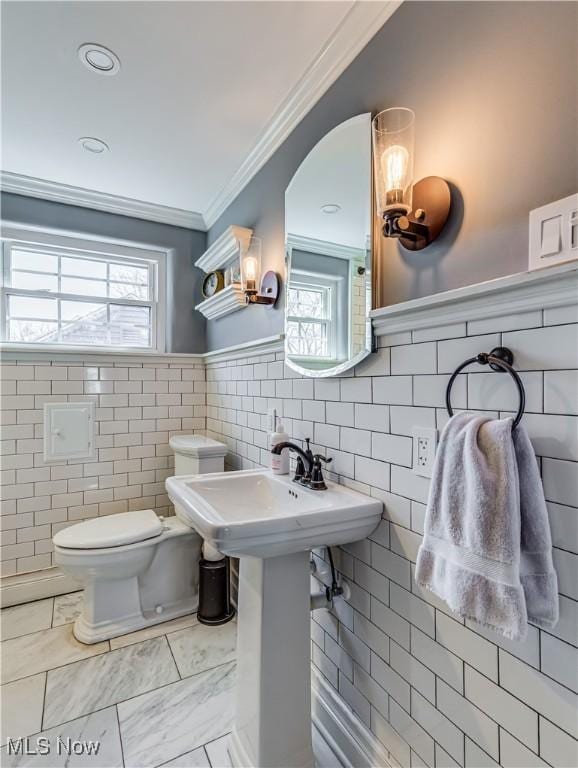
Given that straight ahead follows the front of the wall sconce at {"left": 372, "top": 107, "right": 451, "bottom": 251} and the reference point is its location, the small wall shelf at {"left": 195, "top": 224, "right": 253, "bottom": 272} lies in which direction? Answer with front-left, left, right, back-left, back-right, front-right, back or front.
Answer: right

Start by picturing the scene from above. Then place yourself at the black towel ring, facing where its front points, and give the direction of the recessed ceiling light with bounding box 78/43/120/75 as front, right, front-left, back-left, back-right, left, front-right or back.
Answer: front-right

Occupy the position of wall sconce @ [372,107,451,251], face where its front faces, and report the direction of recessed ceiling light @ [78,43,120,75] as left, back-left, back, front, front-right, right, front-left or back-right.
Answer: front-right

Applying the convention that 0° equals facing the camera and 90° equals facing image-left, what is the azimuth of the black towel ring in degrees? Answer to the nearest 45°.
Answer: approximately 45°

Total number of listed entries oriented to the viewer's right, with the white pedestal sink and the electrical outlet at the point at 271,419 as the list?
0

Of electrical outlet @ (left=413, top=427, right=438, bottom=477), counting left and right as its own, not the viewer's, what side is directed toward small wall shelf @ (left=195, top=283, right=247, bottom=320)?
right

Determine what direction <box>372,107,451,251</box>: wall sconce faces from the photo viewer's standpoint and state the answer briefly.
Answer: facing the viewer and to the left of the viewer

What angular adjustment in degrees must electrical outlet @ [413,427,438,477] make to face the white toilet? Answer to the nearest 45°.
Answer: approximately 45° to its right

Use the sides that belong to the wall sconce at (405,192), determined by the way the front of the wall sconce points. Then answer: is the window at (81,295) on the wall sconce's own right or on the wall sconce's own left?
on the wall sconce's own right
